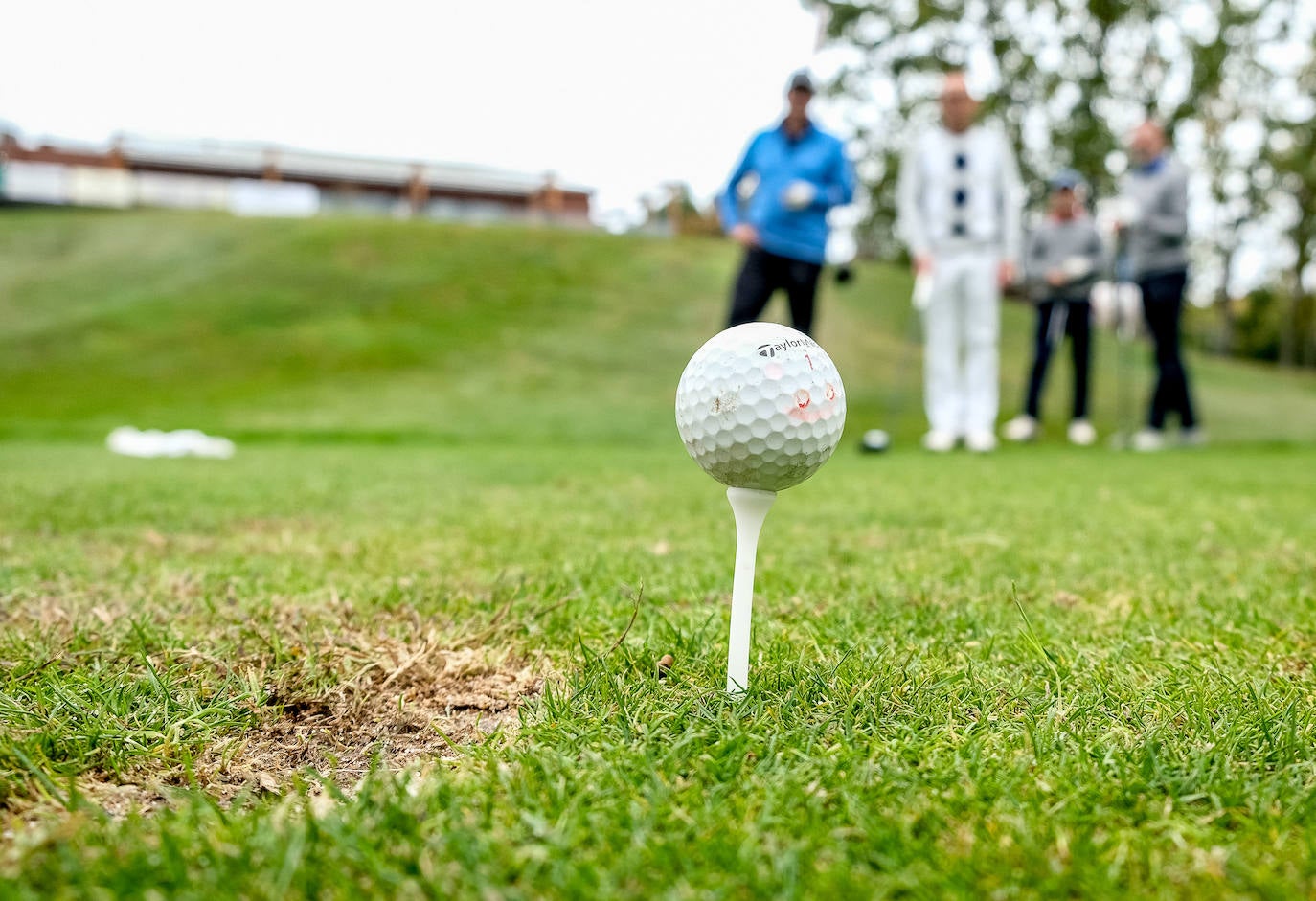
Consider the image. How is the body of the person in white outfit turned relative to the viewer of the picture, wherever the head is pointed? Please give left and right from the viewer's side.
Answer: facing the viewer

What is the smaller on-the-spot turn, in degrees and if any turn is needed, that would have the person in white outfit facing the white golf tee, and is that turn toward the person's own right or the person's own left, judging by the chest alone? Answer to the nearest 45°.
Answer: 0° — they already face it

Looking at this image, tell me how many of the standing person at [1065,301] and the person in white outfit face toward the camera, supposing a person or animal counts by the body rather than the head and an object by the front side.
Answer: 2

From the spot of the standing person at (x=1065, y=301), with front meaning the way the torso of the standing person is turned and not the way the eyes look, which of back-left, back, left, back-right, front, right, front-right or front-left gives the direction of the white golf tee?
front

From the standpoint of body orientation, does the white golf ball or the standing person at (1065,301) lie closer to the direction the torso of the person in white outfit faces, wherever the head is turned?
the white golf ball

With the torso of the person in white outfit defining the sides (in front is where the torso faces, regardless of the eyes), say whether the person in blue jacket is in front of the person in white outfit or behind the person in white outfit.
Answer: in front

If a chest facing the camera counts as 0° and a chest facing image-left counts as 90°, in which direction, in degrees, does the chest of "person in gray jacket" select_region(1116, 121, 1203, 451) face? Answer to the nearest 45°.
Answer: approximately 45°

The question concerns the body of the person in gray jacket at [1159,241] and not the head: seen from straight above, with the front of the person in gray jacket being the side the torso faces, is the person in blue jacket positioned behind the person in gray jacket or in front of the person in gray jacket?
in front

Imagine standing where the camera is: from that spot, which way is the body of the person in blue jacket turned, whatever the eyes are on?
toward the camera
